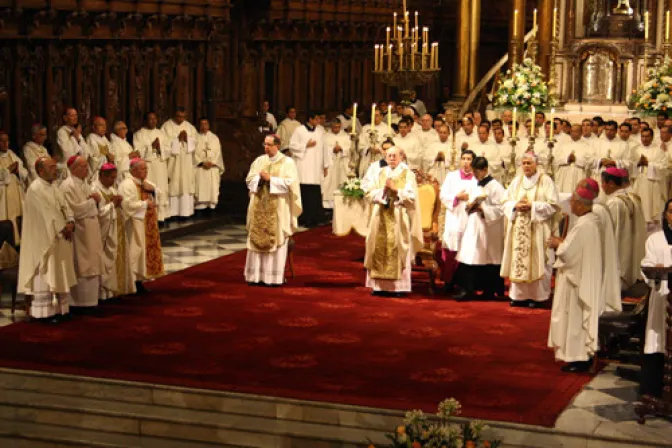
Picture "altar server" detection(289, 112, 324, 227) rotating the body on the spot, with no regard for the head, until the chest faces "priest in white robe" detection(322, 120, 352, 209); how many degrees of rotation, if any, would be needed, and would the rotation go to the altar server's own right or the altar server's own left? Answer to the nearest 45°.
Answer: approximately 90° to the altar server's own left

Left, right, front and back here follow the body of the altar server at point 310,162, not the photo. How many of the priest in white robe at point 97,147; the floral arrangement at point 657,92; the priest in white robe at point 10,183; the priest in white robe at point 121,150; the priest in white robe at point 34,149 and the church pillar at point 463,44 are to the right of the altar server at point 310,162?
4

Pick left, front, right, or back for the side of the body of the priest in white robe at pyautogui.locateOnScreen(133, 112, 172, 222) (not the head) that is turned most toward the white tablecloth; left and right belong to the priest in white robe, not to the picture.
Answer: front

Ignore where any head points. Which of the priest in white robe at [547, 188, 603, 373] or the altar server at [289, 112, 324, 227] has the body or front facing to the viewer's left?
the priest in white robe

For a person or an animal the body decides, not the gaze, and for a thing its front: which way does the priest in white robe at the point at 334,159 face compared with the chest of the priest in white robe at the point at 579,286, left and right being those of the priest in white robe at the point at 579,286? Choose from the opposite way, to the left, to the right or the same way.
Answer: to the left

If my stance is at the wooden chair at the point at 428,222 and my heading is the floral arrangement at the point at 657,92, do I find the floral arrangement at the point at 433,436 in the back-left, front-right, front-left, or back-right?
back-right

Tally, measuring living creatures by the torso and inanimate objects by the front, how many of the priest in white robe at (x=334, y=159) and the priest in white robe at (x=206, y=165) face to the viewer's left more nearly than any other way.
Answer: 0

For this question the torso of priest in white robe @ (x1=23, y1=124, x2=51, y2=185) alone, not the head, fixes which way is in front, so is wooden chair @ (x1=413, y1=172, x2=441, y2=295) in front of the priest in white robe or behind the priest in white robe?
in front

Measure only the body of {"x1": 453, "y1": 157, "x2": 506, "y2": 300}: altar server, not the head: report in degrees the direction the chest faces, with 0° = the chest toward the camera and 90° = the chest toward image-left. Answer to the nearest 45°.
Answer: approximately 45°

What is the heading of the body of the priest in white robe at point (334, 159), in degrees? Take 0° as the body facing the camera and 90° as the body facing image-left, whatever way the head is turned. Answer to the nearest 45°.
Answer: approximately 0°

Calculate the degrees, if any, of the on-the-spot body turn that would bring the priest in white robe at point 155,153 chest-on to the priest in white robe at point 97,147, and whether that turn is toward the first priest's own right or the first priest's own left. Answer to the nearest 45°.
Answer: approximately 90° to the first priest's own right

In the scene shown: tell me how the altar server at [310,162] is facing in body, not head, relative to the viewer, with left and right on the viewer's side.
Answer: facing the viewer and to the right of the viewer
